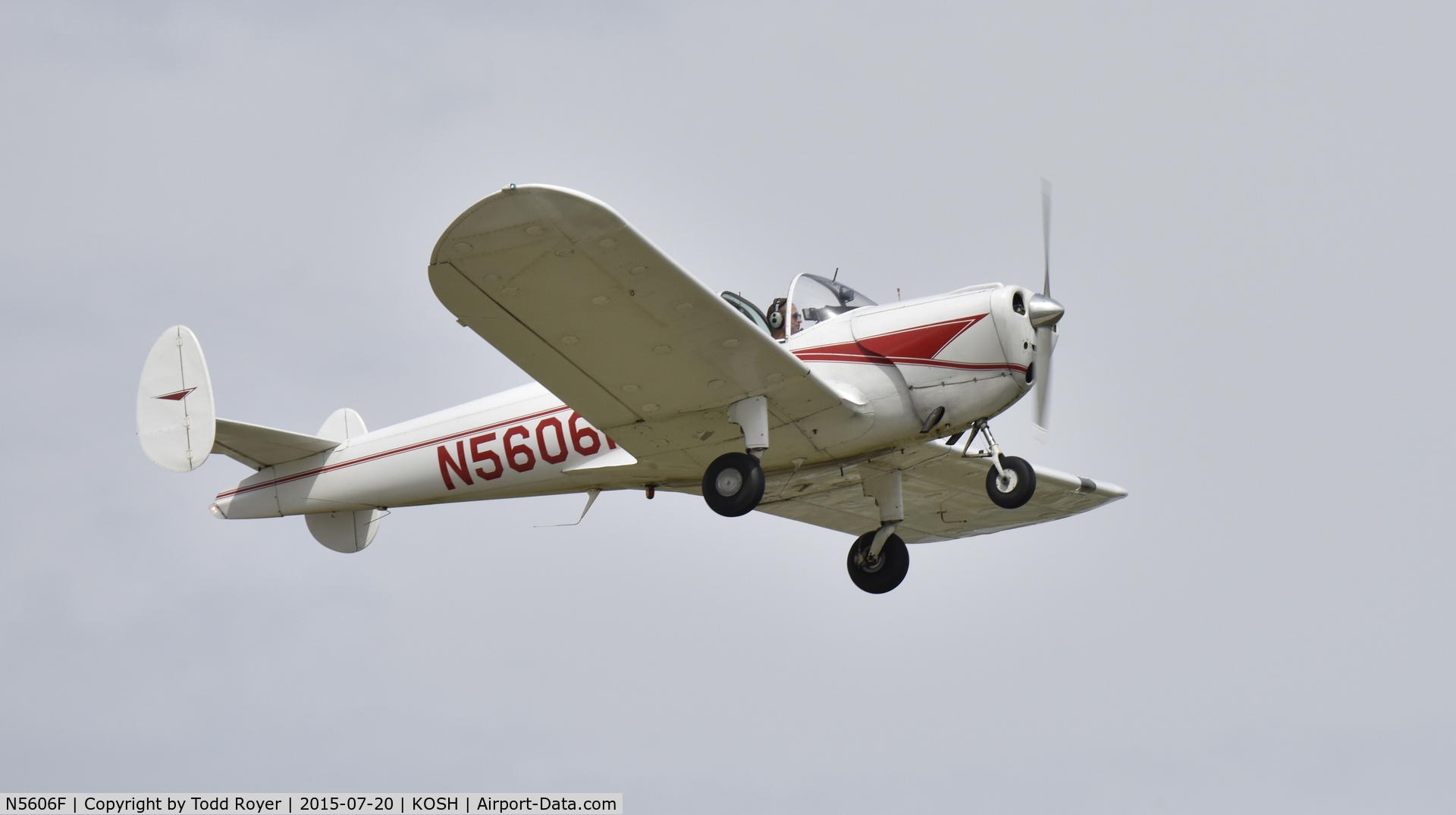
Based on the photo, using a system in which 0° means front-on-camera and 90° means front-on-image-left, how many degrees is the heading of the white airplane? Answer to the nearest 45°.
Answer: approximately 315°
